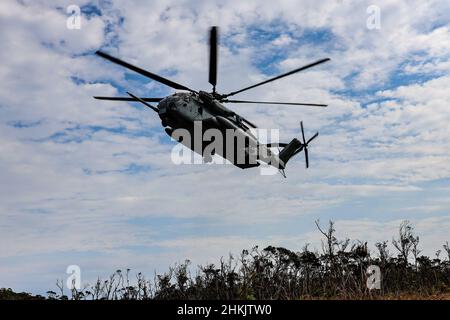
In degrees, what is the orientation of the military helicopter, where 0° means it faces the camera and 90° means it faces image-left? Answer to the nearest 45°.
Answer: approximately 45°
